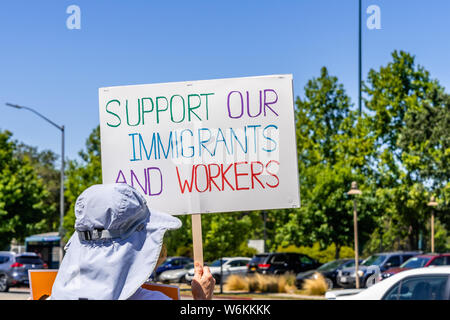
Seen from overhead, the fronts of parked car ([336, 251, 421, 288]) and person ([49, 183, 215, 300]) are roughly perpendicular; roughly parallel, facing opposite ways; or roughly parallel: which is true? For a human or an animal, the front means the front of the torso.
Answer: roughly parallel, facing opposite ways

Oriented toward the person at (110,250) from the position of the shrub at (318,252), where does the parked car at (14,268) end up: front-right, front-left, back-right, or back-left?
front-right

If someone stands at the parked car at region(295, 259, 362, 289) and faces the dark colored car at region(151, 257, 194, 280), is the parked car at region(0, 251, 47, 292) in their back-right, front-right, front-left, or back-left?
front-left

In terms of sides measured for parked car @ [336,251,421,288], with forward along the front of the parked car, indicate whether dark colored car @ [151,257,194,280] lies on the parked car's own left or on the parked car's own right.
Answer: on the parked car's own right

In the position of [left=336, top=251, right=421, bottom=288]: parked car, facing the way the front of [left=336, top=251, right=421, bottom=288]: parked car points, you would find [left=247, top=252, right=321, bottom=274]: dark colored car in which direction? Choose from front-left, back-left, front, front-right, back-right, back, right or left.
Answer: right

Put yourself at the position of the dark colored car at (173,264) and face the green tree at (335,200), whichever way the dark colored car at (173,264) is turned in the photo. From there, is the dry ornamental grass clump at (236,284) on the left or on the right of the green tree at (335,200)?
right

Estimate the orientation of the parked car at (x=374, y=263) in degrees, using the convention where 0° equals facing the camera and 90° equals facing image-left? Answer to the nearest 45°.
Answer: approximately 45°

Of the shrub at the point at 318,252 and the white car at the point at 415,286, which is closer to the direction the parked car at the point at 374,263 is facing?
the white car

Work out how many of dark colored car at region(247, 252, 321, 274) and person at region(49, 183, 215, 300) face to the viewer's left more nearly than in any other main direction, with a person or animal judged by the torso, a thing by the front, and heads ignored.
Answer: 0

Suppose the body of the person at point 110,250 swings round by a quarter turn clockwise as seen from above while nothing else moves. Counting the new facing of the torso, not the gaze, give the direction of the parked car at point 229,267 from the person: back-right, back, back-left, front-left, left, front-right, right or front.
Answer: back-left

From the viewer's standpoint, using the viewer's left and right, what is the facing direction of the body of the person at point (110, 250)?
facing away from the viewer and to the right of the viewer

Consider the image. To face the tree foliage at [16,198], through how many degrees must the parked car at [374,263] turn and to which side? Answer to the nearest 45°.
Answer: approximately 90° to its right
